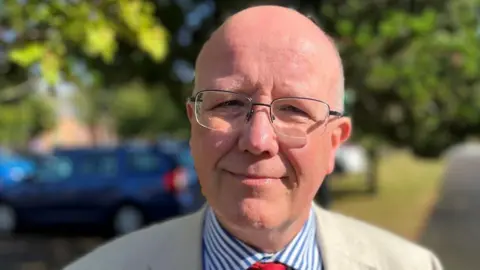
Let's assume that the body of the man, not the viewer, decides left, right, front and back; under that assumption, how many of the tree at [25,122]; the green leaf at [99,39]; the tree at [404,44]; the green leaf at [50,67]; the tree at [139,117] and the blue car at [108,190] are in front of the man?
0

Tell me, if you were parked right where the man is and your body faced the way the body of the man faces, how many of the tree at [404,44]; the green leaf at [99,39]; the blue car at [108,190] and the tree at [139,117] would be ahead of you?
0

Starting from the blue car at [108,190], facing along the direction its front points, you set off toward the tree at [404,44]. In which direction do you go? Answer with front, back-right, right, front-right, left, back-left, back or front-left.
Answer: back

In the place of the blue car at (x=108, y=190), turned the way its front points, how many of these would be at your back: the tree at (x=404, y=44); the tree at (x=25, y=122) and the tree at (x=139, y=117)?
1

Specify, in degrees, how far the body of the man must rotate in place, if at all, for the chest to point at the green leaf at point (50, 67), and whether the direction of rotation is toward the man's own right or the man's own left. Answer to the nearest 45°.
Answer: approximately 135° to the man's own right

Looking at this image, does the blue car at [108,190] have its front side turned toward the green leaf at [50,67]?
no

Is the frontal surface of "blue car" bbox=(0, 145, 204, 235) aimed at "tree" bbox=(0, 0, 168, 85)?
no

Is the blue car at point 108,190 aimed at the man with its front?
no

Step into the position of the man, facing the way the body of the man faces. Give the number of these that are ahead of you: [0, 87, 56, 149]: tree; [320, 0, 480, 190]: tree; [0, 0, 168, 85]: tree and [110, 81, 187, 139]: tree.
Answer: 0

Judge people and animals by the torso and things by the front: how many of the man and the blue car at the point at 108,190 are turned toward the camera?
1

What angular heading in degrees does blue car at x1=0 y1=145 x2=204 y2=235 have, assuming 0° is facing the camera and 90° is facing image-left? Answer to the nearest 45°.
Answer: approximately 135°

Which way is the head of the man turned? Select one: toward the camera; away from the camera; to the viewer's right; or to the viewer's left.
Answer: toward the camera

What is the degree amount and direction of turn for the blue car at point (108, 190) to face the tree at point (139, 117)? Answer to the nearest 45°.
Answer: approximately 45° to its right

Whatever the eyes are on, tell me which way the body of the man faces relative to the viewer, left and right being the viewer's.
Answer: facing the viewer

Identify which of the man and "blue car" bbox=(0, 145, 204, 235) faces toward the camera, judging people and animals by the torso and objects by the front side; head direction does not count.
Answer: the man
